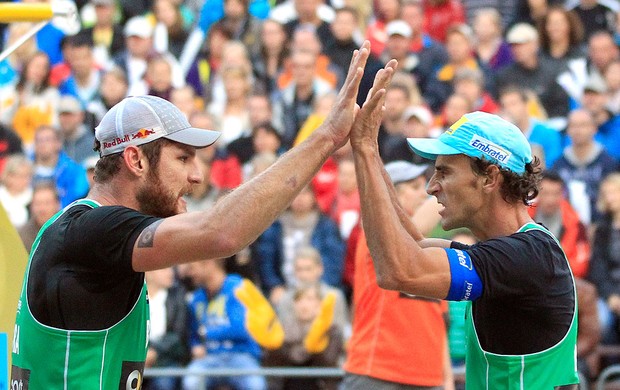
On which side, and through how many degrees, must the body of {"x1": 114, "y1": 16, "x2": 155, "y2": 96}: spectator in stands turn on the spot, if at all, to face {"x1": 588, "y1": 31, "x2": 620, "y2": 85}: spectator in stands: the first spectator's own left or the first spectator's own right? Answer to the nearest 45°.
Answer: approximately 45° to the first spectator's own left

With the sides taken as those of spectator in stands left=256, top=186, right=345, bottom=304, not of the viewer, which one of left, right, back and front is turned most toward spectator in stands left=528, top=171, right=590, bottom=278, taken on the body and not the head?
left
